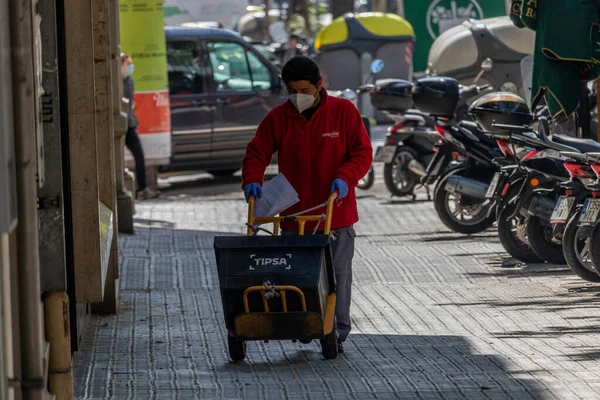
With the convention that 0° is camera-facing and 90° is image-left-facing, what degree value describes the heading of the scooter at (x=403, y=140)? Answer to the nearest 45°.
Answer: approximately 225°

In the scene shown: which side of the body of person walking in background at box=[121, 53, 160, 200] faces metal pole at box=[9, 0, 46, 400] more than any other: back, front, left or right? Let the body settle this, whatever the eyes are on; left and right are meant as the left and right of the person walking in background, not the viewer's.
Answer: right

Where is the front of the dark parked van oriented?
to the viewer's right

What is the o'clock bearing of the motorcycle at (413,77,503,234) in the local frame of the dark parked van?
The motorcycle is roughly at 2 o'clock from the dark parked van.

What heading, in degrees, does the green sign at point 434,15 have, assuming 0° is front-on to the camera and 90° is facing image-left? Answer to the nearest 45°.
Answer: approximately 0°

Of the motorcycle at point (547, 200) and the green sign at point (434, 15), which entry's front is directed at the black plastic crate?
the green sign

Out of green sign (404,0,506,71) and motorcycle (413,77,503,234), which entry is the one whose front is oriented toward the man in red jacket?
the green sign
